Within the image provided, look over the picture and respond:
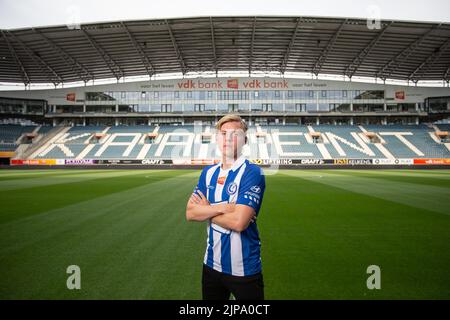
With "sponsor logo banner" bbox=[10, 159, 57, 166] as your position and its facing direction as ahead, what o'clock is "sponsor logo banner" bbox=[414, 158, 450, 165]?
"sponsor logo banner" bbox=[414, 158, 450, 165] is roughly at 10 o'clock from "sponsor logo banner" bbox=[10, 159, 57, 166].

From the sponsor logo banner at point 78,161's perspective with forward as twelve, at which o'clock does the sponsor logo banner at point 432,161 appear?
the sponsor logo banner at point 432,161 is roughly at 10 o'clock from the sponsor logo banner at point 78,161.

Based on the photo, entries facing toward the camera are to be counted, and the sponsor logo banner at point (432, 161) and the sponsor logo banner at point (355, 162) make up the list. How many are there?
2

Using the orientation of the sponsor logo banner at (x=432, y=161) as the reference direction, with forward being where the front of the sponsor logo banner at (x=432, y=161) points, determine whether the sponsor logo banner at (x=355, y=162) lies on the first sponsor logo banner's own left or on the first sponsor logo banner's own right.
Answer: on the first sponsor logo banner's own right

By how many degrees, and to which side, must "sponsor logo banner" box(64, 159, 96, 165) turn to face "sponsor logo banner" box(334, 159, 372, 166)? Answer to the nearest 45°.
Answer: approximately 45° to its left

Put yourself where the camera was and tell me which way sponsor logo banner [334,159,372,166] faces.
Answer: facing the viewer

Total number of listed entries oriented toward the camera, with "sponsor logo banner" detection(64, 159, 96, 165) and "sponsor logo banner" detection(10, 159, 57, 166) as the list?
2

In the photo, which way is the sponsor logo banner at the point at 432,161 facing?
toward the camera

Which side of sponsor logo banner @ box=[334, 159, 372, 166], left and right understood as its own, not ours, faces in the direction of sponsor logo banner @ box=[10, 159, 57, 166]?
right

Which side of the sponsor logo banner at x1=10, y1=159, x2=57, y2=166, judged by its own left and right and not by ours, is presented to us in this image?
front

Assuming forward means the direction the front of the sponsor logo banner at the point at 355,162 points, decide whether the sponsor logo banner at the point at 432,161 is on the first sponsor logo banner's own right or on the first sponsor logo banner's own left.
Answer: on the first sponsor logo banner's own left

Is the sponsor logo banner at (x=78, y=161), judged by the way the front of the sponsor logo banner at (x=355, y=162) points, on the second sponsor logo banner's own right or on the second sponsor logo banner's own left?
on the second sponsor logo banner's own right

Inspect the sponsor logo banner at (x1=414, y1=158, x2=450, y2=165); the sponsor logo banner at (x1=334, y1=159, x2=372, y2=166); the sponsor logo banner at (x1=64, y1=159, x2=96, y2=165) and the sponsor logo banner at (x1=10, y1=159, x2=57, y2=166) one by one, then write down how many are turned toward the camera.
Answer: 4

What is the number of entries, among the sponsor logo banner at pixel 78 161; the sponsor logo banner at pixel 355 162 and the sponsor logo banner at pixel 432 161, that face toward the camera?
3

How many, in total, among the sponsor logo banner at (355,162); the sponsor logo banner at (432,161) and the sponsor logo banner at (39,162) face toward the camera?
3
